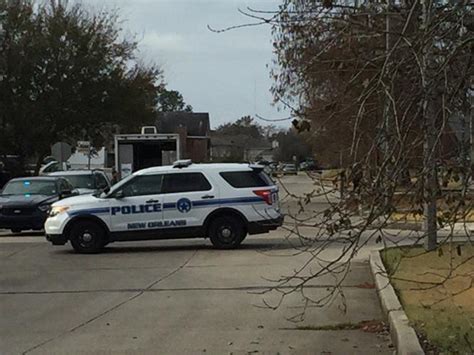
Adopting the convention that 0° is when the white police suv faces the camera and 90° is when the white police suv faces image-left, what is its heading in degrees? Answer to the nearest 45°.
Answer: approximately 90°

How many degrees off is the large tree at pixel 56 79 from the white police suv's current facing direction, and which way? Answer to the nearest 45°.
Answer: approximately 90° to its right

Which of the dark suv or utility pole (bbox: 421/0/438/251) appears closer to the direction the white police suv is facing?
the dark suv

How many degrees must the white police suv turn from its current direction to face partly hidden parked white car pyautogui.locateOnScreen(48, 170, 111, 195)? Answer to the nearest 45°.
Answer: approximately 90° to its right

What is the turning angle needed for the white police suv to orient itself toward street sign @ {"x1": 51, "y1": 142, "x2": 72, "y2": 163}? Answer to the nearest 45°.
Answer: approximately 90° to its right

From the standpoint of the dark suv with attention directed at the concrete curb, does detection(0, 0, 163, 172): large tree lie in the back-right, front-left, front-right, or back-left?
back-left

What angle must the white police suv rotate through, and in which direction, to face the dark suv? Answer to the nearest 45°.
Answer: approximately 45° to its right

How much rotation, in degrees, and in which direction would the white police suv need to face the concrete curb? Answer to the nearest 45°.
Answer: approximately 90° to its left

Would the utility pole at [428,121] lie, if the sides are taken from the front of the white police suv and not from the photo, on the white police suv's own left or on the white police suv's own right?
on the white police suv's own left
